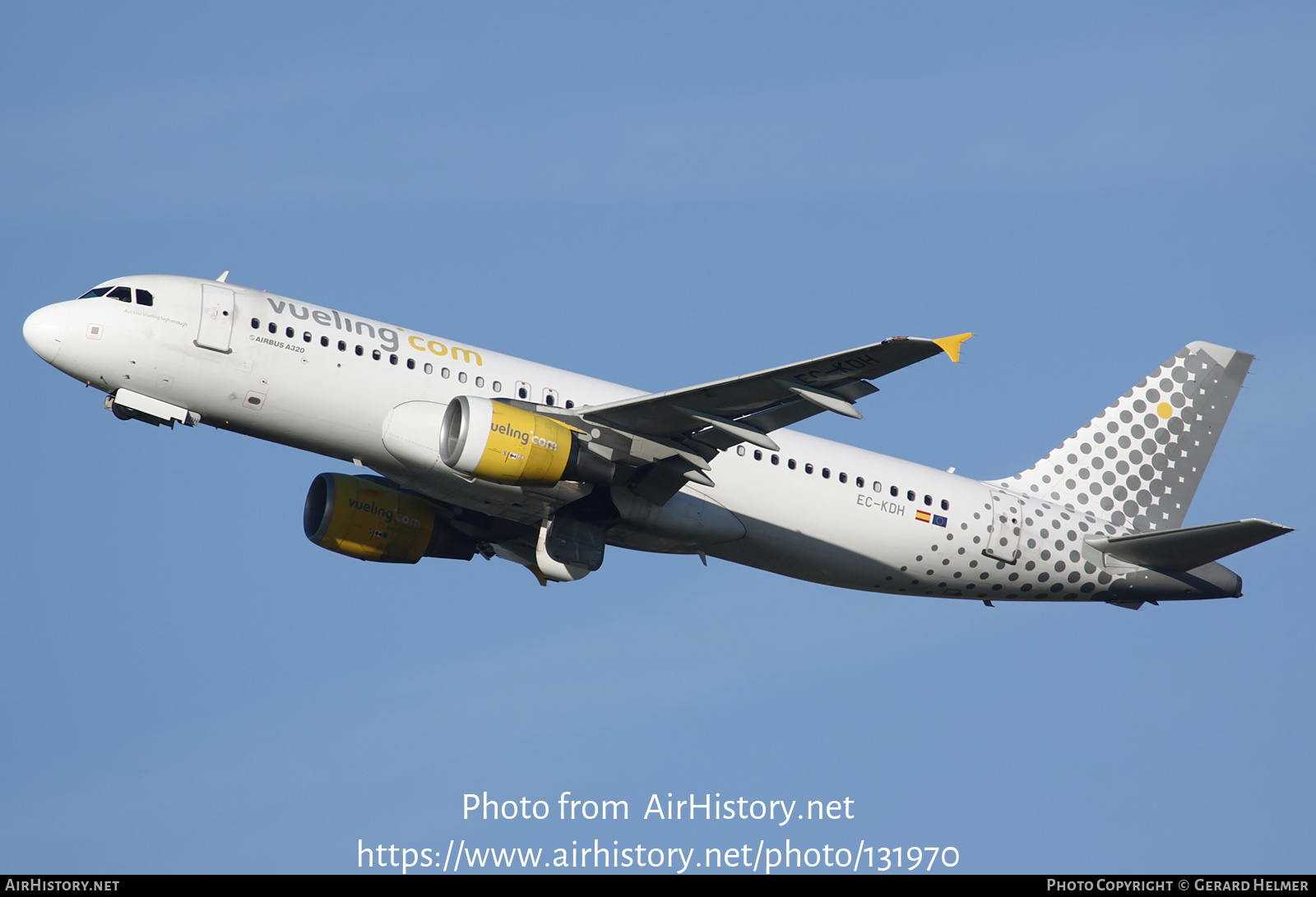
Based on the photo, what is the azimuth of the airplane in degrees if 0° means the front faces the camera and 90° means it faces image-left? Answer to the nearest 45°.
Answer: approximately 90°
